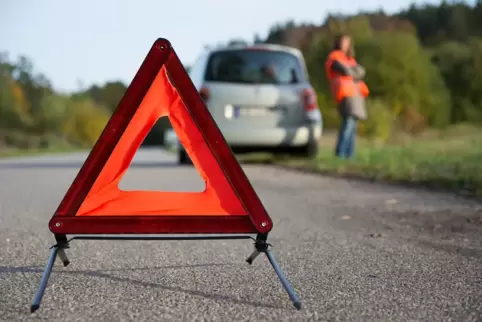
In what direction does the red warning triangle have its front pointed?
toward the camera

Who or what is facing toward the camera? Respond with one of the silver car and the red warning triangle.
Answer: the red warning triangle

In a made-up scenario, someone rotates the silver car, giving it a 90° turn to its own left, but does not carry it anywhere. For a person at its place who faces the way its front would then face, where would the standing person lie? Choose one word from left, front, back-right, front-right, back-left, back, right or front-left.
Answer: back

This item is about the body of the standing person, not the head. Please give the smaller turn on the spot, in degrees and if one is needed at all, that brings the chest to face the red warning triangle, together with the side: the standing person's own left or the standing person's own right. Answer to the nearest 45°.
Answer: approximately 45° to the standing person's own right

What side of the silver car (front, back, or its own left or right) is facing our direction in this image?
back

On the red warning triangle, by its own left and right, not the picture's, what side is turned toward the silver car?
back

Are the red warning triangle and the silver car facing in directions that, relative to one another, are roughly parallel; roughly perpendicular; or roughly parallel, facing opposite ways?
roughly parallel, facing opposite ways

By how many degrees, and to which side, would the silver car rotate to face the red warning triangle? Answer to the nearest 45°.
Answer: approximately 180°

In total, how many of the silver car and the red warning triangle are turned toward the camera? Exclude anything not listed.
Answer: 1

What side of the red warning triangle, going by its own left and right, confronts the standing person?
back
